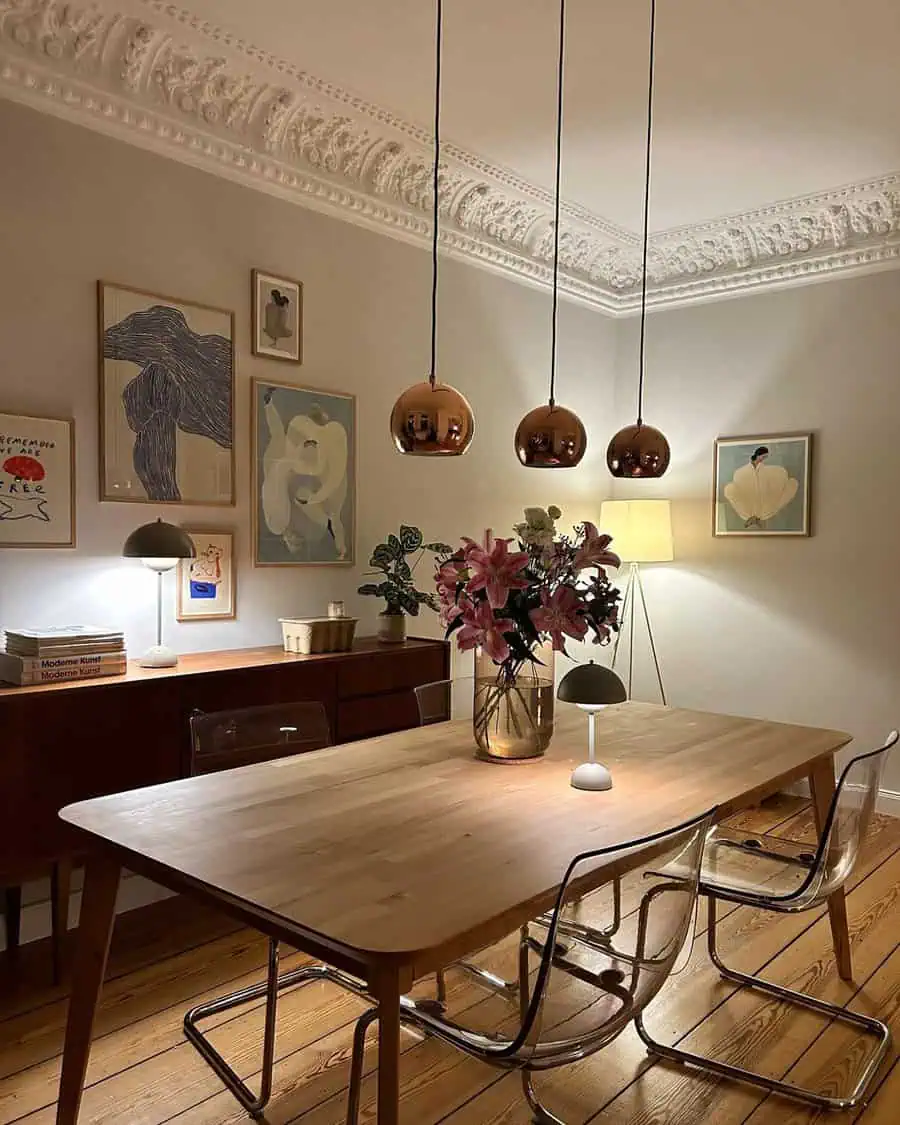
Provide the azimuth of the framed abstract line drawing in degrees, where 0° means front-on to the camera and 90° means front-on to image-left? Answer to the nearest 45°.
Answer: approximately 315°

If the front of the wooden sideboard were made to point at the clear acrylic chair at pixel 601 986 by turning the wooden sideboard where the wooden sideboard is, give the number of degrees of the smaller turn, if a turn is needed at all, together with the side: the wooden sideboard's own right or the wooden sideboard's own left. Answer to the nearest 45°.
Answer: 0° — it already faces it

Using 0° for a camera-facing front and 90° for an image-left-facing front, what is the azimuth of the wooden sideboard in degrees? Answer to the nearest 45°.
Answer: approximately 315°

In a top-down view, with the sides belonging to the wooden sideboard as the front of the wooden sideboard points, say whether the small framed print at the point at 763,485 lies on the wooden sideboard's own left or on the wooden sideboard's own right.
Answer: on the wooden sideboard's own left

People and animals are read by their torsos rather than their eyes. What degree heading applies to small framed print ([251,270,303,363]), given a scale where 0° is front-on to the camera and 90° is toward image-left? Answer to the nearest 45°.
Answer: approximately 315°

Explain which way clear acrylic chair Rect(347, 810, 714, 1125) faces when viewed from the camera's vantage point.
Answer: facing away from the viewer and to the left of the viewer

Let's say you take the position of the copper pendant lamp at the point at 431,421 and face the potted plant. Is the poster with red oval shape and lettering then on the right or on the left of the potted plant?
left

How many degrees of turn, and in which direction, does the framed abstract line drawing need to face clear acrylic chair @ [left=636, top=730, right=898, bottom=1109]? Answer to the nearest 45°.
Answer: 0° — it already faces it

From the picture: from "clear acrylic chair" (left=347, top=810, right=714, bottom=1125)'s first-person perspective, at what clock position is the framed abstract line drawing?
The framed abstract line drawing is roughly at 12 o'clock from the clear acrylic chair.
